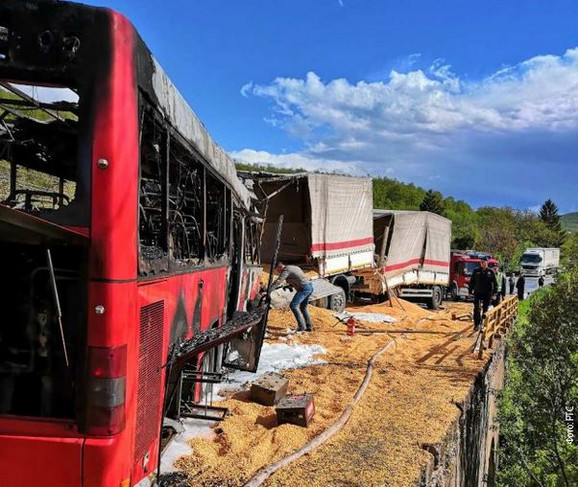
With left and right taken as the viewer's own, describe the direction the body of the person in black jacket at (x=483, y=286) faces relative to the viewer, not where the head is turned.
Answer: facing the viewer

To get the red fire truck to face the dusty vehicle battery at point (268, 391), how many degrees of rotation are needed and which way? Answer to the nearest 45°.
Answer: approximately 45° to its right

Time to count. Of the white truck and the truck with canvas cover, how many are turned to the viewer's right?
0

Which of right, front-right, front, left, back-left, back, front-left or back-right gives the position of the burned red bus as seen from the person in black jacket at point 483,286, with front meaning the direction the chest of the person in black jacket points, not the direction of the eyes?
front

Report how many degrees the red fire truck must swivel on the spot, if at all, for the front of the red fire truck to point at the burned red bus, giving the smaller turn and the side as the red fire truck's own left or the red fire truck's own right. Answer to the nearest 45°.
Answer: approximately 45° to the red fire truck's own right

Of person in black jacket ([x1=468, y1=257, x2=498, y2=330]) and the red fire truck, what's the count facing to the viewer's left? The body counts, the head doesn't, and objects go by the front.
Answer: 0

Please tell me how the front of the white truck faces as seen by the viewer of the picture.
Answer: facing the viewer and to the left of the viewer

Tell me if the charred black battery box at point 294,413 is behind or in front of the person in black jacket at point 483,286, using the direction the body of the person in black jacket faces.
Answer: in front

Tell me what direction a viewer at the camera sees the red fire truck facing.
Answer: facing the viewer and to the right of the viewer

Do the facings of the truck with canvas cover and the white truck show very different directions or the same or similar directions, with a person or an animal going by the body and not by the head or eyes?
same or similar directions

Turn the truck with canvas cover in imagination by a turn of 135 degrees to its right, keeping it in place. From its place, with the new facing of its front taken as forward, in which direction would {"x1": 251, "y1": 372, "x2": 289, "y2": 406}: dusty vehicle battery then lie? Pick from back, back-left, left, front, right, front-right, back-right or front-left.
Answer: back

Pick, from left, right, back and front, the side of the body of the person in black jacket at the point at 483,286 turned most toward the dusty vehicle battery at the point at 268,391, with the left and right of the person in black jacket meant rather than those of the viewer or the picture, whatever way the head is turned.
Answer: front
